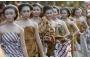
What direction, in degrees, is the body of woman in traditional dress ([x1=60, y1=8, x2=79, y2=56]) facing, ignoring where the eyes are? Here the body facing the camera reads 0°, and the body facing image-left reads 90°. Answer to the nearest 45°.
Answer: approximately 45°

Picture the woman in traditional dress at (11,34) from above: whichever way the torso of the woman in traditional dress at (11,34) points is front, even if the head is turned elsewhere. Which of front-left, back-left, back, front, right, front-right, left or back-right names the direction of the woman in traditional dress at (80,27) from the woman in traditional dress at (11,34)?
left

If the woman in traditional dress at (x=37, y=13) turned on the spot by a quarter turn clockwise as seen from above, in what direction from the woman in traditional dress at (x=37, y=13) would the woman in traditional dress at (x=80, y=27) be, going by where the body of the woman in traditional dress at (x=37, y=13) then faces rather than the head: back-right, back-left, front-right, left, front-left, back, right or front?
back

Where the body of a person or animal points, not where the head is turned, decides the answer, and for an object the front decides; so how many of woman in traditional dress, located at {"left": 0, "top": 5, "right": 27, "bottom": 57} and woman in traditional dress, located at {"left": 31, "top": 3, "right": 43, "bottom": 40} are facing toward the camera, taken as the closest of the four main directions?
2

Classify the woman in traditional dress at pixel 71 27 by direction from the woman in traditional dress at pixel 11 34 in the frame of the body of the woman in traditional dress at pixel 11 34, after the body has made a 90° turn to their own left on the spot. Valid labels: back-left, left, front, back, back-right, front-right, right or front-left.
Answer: front

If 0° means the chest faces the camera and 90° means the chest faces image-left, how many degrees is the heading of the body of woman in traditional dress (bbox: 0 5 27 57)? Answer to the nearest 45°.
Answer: approximately 0°
